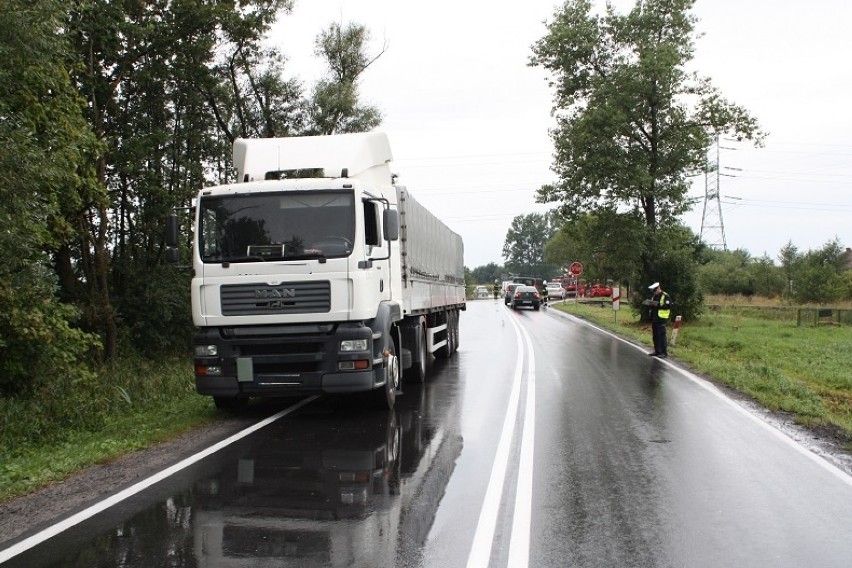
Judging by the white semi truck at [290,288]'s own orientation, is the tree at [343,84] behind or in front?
behind

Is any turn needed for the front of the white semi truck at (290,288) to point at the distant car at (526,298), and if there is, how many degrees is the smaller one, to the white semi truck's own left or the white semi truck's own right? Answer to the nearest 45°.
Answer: approximately 180°

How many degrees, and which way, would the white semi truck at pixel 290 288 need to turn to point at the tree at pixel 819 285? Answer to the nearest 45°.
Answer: approximately 135° to its left

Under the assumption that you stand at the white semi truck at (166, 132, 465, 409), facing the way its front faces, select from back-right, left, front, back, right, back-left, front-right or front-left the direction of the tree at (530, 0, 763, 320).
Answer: back-left

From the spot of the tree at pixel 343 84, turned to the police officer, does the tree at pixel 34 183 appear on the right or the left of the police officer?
right

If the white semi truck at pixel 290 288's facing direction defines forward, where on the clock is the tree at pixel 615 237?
The tree is roughly at 7 o'clock from the white semi truck.

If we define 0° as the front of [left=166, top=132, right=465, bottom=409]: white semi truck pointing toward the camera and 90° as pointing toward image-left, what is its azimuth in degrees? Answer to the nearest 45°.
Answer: approximately 0°
